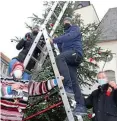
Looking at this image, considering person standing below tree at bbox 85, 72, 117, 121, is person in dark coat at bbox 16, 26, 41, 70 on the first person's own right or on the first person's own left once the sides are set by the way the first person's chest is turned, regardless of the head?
on the first person's own right
